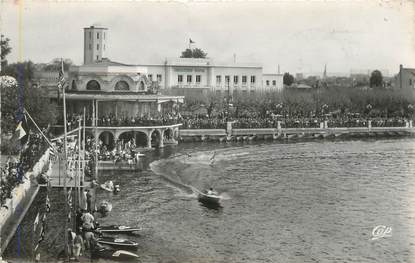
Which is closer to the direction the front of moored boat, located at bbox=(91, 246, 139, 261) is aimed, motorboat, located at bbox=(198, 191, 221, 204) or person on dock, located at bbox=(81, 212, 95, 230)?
the motorboat

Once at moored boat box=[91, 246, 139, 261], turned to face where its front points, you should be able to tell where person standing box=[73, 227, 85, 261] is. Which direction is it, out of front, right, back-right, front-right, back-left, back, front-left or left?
back

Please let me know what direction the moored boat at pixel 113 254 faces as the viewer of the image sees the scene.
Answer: facing to the right of the viewer

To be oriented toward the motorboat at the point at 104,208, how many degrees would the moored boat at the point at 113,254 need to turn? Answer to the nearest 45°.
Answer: approximately 90° to its left

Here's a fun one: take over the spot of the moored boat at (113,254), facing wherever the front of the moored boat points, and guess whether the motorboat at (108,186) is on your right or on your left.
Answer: on your left

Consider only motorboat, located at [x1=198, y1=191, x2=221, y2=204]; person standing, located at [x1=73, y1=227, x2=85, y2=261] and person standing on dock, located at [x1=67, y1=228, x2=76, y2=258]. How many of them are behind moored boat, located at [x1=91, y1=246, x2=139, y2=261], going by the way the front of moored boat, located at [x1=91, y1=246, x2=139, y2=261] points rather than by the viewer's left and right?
2

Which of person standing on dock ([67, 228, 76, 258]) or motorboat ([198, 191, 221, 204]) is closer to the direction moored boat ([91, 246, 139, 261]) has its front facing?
the motorboat

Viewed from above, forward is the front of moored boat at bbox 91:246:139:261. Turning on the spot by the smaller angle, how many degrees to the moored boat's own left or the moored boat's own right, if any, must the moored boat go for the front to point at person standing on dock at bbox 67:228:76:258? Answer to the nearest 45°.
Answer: approximately 180°

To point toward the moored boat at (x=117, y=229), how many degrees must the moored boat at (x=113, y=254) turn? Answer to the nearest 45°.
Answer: approximately 90° to its left

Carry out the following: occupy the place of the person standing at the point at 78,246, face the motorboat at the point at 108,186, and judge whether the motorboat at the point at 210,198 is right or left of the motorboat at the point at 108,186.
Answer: right
